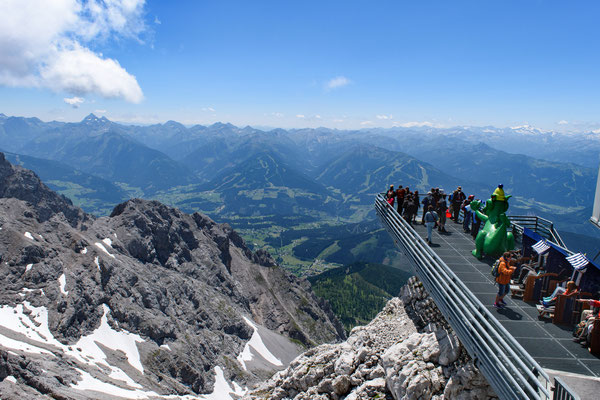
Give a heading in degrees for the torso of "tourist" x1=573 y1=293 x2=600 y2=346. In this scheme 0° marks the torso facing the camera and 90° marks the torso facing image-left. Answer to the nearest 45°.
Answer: approximately 90°

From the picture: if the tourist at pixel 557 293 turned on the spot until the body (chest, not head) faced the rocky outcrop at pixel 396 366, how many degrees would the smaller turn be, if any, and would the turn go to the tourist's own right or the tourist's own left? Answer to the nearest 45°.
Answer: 0° — they already face it

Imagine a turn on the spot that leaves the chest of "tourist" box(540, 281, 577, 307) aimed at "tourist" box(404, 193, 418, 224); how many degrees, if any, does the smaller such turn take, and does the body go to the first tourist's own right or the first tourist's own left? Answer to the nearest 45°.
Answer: approximately 45° to the first tourist's own right

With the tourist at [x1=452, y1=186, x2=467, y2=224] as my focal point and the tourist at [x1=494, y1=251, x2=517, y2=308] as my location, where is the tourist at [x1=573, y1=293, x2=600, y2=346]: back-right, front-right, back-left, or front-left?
back-right

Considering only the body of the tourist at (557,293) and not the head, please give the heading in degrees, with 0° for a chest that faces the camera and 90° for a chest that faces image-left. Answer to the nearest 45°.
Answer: approximately 90°

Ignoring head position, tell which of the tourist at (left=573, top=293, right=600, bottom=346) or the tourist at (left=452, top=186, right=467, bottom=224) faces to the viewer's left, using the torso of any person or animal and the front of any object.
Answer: the tourist at (left=573, top=293, right=600, bottom=346)

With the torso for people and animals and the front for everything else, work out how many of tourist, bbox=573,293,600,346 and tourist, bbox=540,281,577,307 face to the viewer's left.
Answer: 2

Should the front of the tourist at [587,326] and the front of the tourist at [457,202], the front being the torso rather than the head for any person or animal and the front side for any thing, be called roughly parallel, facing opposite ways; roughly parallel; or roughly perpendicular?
roughly perpendicular
